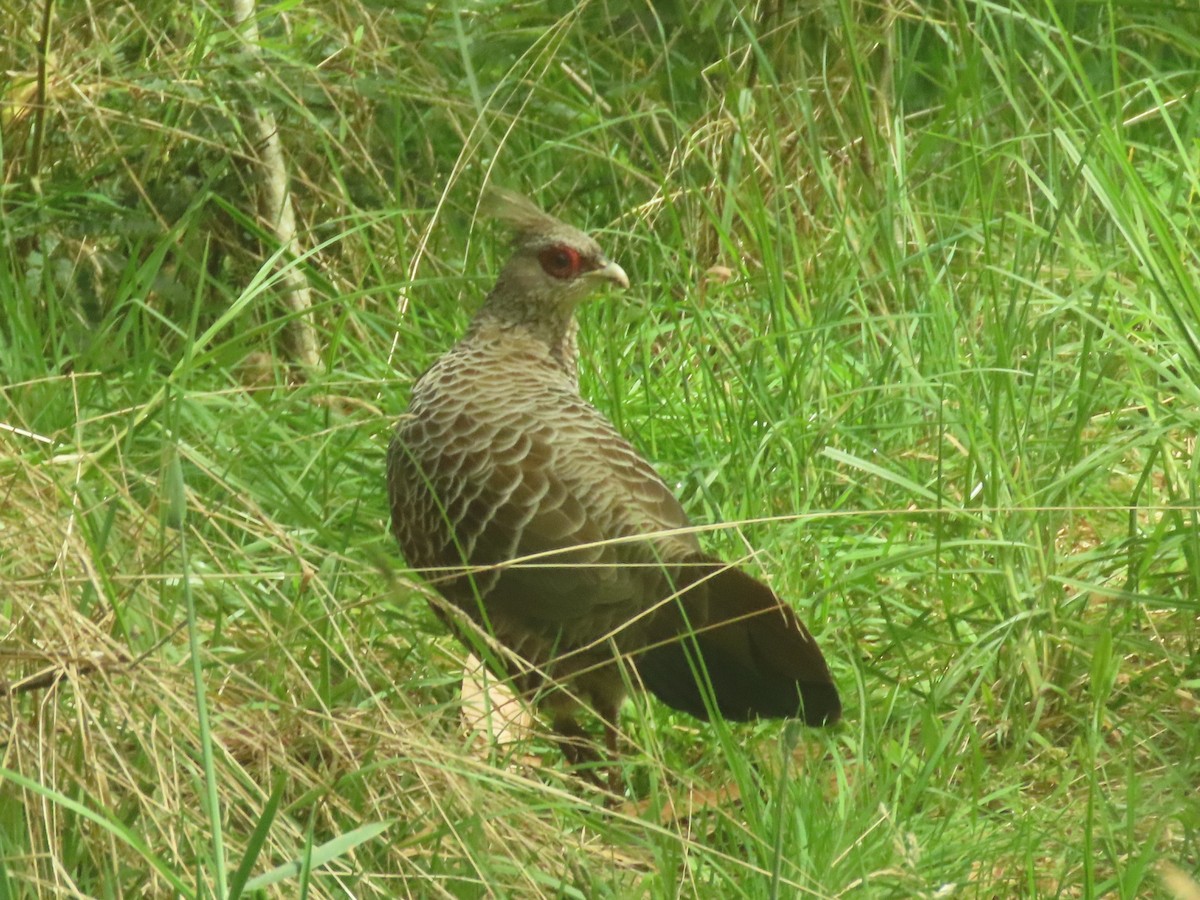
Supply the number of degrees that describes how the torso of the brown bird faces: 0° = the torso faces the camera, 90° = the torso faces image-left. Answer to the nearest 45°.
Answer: approximately 90°
